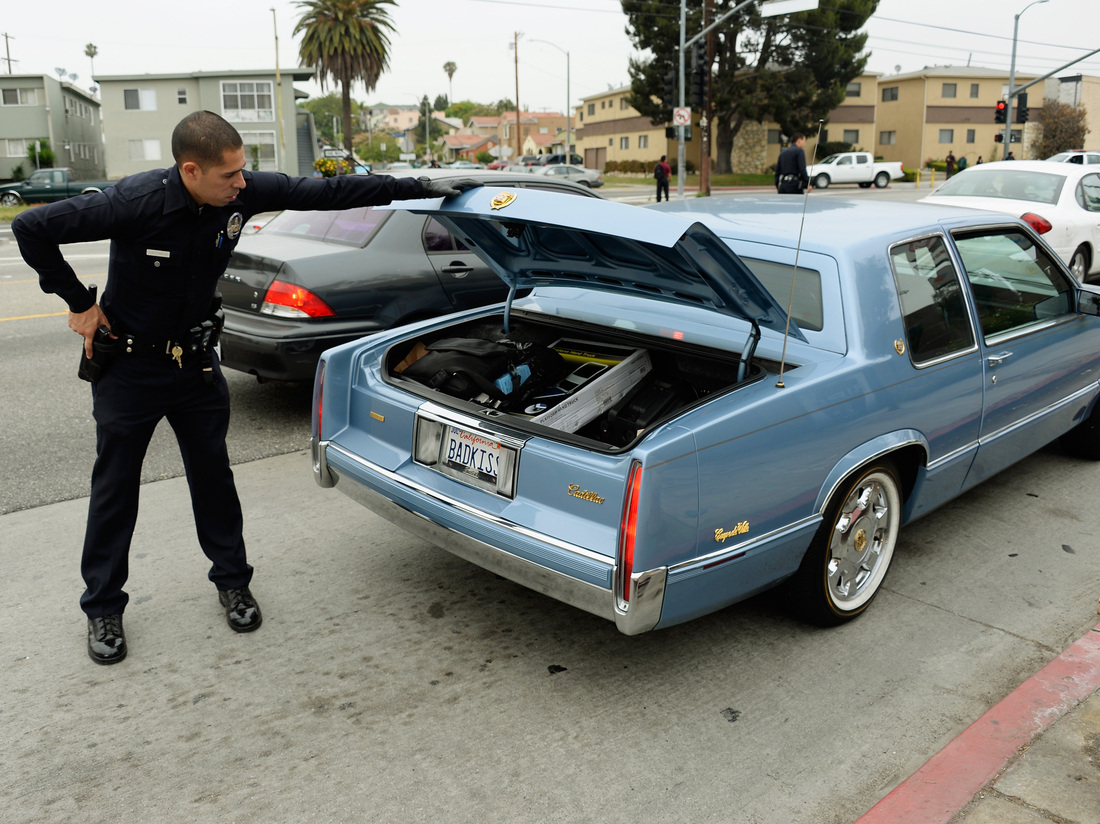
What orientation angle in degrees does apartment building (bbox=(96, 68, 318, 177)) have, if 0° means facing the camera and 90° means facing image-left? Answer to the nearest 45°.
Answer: approximately 0°

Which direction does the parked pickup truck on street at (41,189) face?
to the viewer's left

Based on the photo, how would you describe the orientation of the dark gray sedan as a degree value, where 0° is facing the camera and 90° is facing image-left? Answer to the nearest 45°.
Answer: approximately 225°

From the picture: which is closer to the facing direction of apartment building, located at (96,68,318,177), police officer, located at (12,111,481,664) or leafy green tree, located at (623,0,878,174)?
the police officer

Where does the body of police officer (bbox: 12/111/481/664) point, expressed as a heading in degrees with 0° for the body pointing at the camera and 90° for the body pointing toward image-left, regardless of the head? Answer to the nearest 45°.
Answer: approximately 315°

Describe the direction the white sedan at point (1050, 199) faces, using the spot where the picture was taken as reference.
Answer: facing away from the viewer and to the right of the viewer

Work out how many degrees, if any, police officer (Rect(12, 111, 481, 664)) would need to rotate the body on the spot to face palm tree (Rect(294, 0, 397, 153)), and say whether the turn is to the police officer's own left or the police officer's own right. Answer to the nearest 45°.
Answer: approximately 135° to the police officer's own left
